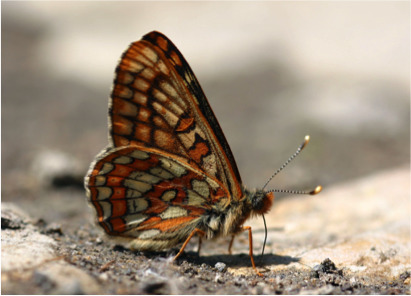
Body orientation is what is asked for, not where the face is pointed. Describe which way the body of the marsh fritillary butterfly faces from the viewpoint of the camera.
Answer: to the viewer's right
